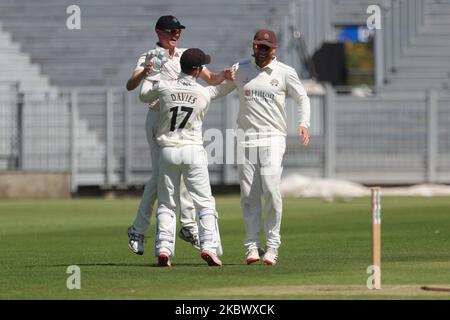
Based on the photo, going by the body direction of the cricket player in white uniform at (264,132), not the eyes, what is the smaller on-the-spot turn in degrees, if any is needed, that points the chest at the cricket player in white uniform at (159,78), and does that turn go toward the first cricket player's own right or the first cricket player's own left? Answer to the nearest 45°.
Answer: approximately 90° to the first cricket player's own right

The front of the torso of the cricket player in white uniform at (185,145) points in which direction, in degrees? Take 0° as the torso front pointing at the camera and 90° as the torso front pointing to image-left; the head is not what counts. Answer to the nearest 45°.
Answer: approximately 180°

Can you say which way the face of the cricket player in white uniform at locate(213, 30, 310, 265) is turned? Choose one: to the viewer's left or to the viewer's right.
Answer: to the viewer's left

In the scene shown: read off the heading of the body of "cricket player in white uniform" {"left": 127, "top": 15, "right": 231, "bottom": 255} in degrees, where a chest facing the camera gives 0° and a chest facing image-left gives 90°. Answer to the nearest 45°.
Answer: approximately 315°

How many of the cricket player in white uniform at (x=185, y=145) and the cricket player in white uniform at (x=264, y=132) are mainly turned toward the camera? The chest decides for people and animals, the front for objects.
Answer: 1

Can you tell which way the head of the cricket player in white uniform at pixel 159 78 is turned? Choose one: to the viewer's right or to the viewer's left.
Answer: to the viewer's right

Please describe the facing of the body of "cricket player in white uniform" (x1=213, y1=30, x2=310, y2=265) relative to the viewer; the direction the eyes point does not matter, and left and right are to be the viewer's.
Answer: facing the viewer

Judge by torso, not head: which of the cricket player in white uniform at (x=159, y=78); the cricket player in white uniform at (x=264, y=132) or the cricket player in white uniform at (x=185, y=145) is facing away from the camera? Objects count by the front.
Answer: the cricket player in white uniform at (x=185, y=145)

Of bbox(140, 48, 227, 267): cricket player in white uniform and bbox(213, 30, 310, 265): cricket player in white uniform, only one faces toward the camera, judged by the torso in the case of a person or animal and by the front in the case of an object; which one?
bbox(213, 30, 310, 265): cricket player in white uniform

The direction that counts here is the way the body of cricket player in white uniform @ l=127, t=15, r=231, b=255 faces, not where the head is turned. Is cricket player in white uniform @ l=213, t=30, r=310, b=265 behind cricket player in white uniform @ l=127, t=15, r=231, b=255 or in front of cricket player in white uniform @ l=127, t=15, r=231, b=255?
in front

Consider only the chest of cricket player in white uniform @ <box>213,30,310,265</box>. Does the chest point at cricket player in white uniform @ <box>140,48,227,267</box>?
no

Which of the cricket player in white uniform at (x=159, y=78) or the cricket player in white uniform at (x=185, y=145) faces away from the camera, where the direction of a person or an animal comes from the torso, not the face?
the cricket player in white uniform at (x=185, y=145)

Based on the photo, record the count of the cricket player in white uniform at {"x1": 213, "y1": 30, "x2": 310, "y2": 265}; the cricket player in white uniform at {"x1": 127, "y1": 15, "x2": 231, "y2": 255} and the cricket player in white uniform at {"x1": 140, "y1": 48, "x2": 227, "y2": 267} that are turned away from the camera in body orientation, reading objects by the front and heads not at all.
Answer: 1

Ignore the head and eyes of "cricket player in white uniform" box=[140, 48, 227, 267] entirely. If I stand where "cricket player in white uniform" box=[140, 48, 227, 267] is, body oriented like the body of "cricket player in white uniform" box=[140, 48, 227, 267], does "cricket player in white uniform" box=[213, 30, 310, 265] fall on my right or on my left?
on my right
